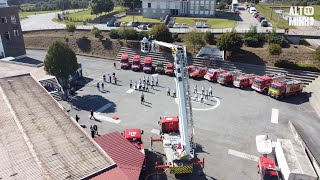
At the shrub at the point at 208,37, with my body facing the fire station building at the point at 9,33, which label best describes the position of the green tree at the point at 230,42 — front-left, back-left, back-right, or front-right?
back-left

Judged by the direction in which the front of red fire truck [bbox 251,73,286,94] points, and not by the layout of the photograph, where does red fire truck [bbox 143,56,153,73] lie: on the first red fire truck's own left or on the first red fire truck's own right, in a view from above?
on the first red fire truck's own right

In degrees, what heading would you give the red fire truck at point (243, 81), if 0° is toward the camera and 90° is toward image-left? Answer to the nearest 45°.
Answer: approximately 45°

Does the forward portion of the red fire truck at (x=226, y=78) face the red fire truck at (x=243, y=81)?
no

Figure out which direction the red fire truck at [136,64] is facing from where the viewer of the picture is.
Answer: facing the viewer

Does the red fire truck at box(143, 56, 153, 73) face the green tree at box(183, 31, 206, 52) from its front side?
no

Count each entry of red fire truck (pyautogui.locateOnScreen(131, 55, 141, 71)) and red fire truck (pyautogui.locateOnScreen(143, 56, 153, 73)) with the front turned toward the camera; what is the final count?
2

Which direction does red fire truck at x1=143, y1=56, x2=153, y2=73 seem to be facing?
toward the camera

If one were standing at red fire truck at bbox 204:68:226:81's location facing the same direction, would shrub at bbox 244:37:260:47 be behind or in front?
behind

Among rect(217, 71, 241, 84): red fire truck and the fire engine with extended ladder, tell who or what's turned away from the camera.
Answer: the fire engine with extended ladder

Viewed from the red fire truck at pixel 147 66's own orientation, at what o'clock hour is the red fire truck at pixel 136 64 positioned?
the red fire truck at pixel 136 64 is roughly at 4 o'clock from the red fire truck at pixel 147 66.

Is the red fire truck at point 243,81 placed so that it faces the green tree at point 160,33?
no

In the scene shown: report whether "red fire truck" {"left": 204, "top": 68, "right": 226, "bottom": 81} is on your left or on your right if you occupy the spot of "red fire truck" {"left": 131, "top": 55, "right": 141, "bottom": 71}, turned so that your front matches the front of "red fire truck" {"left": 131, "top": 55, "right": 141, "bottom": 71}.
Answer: on your left

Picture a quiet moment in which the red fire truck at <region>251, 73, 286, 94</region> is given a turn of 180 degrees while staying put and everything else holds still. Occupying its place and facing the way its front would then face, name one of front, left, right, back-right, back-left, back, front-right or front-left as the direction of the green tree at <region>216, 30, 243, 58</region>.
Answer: left

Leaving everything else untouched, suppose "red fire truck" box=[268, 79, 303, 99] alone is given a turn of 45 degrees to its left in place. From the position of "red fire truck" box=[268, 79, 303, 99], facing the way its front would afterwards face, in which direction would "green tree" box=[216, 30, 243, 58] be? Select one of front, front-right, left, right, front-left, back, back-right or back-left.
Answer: back-right

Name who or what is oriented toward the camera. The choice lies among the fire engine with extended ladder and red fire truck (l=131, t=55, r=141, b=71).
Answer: the red fire truck

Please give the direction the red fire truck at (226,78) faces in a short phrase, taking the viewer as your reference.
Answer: facing the viewer and to the left of the viewer

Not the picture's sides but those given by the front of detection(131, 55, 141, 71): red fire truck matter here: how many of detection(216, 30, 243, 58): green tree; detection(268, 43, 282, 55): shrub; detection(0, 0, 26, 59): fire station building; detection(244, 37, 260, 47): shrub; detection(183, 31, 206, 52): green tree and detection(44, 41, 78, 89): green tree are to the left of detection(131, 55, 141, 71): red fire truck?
4

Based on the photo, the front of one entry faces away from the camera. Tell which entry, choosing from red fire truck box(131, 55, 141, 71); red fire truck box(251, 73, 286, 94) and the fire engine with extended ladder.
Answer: the fire engine with extended ladder

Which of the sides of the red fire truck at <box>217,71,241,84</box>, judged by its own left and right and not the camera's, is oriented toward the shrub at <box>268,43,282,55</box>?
back

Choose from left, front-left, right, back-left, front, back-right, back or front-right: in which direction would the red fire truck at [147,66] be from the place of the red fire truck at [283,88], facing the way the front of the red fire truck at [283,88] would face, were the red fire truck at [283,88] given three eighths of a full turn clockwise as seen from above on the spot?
left

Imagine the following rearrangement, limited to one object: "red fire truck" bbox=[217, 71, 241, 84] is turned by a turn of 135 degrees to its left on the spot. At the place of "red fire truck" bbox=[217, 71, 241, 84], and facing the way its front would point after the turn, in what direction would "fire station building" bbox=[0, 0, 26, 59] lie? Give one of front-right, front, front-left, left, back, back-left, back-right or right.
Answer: back

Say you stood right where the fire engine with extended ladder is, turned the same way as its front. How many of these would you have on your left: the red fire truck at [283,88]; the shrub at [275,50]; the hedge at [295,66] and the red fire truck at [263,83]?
0
